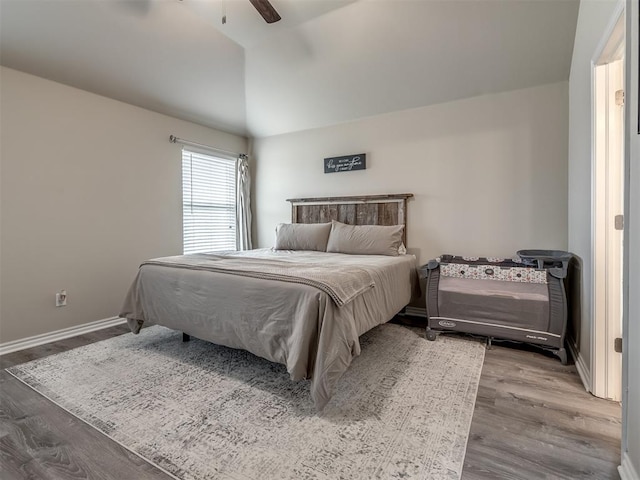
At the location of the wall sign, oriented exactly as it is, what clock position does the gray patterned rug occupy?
The gray patterned rug is roughly at 11 o'clock from the wall sign.

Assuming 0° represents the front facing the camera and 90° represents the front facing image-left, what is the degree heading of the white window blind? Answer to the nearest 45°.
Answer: approximately 315°

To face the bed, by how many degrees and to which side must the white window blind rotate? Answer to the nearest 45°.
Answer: approximately 45° to its right

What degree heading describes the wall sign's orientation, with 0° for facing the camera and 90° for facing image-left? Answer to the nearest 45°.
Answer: approximately 45°

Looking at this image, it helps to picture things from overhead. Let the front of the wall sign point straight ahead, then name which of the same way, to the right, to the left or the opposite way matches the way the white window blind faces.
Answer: to the left

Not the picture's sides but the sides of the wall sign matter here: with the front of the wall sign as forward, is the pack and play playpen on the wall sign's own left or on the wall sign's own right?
on the wall sign's own left

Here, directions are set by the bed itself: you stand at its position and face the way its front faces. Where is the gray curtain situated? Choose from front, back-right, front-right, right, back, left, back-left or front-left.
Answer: back-right

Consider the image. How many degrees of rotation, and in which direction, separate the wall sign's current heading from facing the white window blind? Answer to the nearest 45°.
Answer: approximately 45° to its right

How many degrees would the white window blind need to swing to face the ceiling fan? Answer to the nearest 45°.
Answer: approximately 45° to its right

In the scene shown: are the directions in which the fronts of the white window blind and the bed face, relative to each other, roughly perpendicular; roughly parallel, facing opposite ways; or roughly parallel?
roughly perpendicular
